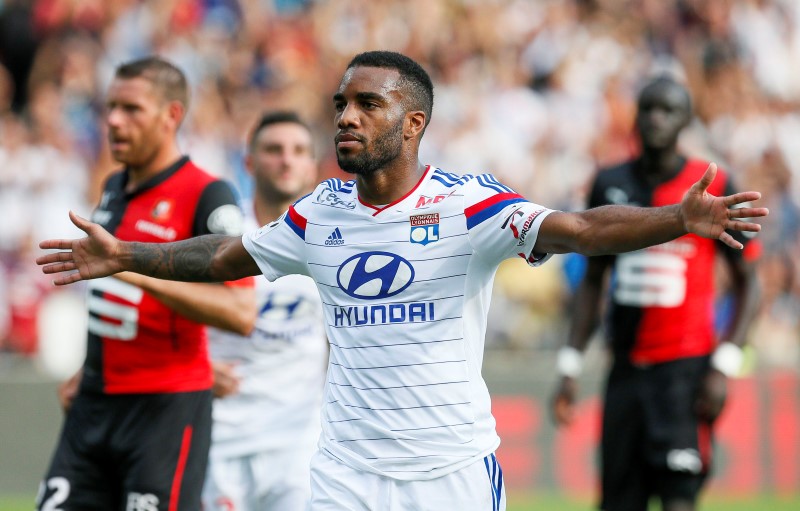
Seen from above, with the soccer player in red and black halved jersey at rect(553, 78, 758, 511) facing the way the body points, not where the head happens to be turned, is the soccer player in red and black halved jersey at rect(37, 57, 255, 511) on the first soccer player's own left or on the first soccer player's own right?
on the first soccer player's own right

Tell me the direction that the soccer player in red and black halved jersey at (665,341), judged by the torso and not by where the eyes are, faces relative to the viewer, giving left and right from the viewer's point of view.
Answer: facing the viewer

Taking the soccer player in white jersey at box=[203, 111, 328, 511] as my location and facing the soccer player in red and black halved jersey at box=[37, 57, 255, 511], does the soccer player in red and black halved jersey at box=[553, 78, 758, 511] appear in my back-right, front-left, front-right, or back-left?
back-left

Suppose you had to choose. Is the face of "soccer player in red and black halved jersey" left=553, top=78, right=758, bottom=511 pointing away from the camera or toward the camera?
toward the camera

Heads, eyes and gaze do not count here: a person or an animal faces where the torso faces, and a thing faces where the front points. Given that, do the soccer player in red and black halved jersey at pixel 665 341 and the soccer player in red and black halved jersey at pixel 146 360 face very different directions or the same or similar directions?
same or similar directions

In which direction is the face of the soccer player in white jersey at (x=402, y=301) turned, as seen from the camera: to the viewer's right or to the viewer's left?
to the viewer's left
